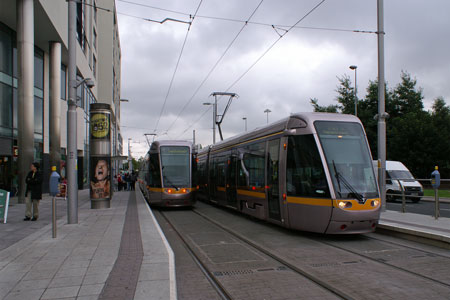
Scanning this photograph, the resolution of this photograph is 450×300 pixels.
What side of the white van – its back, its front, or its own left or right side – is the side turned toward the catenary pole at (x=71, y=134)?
right

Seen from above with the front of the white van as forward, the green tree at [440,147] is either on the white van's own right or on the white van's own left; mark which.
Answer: on the white van's own left

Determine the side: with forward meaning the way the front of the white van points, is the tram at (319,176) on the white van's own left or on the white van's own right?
on the white van's own right

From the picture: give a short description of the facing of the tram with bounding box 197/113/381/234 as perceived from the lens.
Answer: facing the viewer and to the right of the viewer

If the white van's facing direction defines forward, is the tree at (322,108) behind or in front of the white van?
behind

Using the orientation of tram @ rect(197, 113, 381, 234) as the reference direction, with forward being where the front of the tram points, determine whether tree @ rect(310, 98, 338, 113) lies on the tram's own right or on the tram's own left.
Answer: on the tram's own left

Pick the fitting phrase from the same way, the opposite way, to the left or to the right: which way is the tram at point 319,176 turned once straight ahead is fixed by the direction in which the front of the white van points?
the same way

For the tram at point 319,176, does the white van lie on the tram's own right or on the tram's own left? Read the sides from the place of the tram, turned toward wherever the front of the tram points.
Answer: on the tram's own left

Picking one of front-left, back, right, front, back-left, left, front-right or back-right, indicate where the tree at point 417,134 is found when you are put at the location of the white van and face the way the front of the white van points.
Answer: back-left

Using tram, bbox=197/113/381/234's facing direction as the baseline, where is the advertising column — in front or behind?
behind

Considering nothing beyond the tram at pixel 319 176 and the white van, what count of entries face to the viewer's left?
0

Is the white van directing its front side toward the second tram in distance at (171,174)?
no
